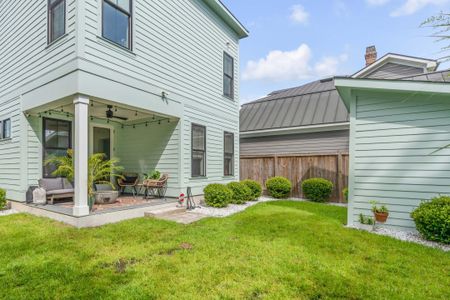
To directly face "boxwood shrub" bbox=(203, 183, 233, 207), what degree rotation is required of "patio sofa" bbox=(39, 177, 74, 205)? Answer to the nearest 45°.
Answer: approximately 45° to its left

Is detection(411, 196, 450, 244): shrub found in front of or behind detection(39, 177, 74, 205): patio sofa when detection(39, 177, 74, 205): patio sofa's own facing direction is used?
in front

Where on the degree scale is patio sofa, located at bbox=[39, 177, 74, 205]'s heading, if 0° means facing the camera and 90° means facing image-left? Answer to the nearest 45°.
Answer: approximately 315°

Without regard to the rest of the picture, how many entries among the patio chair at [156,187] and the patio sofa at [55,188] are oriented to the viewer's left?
1

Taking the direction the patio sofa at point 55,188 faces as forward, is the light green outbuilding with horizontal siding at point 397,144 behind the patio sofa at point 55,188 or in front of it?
in front

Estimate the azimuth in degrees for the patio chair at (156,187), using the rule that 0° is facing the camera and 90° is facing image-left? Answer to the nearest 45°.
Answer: approximately 90°

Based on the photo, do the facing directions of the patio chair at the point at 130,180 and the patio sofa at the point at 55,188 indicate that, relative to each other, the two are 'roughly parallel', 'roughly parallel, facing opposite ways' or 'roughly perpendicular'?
roughly perpendicular
